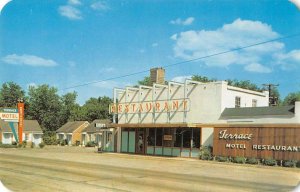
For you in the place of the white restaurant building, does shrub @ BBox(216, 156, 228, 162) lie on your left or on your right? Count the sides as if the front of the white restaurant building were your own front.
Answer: on your left

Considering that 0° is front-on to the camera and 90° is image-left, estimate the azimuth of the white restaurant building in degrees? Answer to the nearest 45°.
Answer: approximately 45°

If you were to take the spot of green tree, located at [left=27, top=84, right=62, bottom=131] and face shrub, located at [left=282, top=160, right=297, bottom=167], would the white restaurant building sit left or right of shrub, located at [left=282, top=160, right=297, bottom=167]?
left

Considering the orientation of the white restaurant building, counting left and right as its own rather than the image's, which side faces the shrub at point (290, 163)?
left

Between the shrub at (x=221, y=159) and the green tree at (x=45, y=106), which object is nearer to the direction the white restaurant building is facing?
the shrub

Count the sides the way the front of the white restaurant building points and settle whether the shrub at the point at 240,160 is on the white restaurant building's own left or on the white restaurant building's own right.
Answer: on the white restaurant building's own left
